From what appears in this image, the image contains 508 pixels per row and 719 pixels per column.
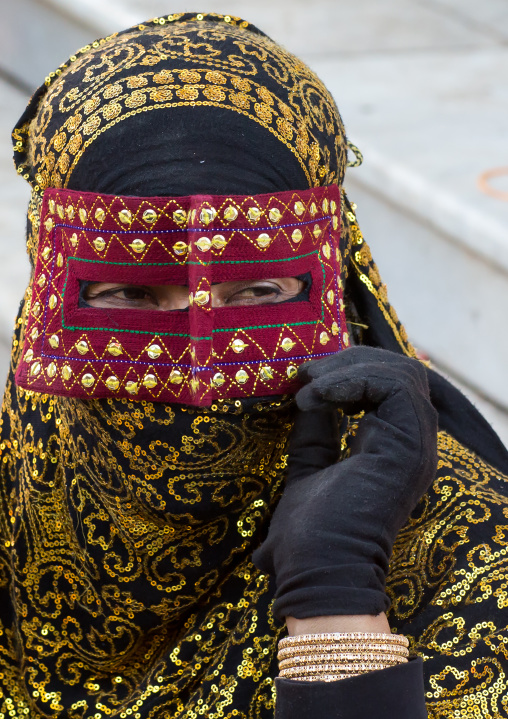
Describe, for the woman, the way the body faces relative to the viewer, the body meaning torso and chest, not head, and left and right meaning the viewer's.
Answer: facing the viewer

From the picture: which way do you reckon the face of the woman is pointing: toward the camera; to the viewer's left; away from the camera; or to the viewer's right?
toward the camera
